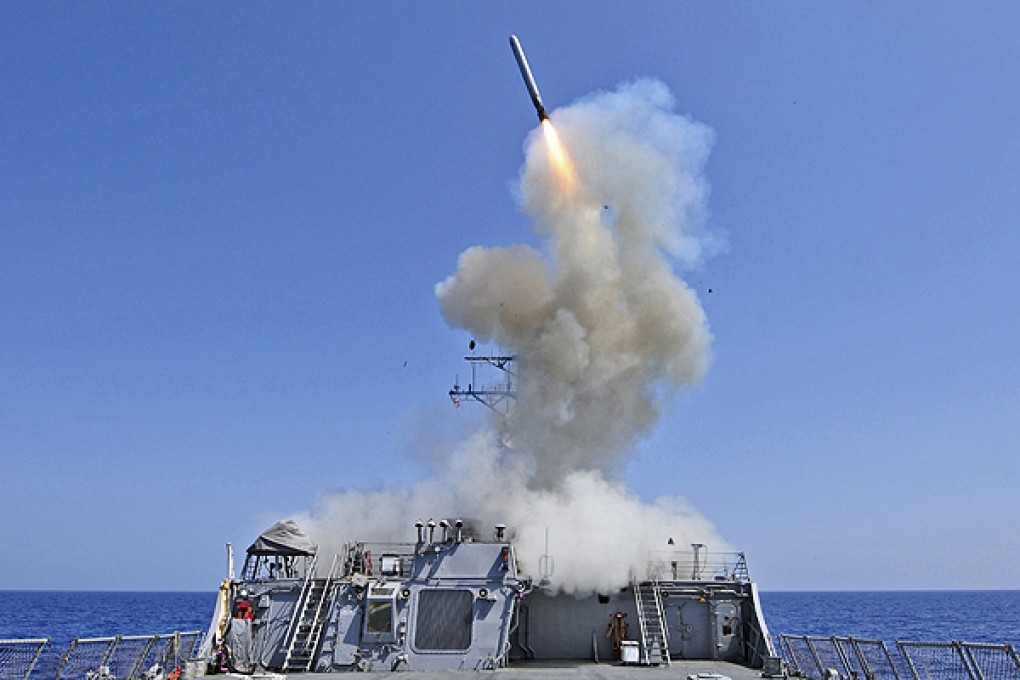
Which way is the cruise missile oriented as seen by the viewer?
to the viewer's left

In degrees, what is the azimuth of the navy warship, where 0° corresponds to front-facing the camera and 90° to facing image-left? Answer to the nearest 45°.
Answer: approximately 180°

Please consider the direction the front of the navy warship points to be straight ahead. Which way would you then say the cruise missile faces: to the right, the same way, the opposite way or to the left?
to the left
